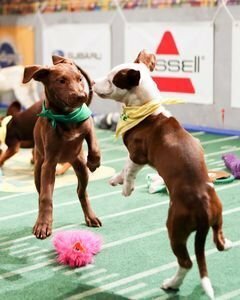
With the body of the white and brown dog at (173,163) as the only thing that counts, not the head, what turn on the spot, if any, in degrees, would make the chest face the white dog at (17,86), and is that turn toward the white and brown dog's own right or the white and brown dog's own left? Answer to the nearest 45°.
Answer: approximately 45° to the white and brown dog's own right

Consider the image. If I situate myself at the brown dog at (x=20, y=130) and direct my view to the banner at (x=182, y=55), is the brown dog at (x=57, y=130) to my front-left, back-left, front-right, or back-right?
back-right

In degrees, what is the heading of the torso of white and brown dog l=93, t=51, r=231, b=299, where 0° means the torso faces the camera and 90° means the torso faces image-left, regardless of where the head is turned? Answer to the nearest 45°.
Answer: approximately 135°
